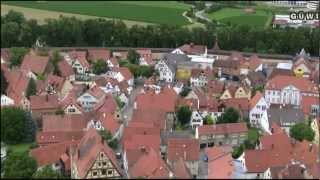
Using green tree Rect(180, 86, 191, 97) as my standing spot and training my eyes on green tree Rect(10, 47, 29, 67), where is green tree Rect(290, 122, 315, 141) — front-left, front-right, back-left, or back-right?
back-left

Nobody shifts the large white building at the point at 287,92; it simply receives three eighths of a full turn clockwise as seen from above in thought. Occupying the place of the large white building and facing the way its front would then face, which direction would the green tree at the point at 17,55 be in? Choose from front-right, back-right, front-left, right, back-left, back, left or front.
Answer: front-left

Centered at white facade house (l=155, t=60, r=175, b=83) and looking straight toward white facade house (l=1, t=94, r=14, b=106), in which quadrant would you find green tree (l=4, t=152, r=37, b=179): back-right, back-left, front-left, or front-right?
front-left

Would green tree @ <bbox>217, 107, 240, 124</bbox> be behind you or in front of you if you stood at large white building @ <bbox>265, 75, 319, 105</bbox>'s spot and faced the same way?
in front

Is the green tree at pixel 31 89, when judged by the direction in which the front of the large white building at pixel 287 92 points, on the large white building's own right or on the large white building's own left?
on the large white building's own right

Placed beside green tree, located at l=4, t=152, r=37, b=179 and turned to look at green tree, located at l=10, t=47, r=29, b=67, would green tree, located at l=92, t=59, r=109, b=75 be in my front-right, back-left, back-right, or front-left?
front-right

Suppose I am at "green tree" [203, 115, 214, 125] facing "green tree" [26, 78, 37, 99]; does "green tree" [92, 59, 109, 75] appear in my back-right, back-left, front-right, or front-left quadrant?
front-right

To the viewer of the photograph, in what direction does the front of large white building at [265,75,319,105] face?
facing the viewer

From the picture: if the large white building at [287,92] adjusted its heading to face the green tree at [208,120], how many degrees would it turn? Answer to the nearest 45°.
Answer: approximately 45° to its right

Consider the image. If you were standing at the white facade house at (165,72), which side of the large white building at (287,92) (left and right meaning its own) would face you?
right

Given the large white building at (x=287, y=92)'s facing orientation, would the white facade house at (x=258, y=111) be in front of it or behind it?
in front

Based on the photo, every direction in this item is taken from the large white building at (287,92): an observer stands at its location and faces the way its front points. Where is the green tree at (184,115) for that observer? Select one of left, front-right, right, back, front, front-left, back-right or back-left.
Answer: front-right

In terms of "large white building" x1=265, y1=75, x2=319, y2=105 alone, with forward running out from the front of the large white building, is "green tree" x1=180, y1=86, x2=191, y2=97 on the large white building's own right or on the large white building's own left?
on the large white building's own right

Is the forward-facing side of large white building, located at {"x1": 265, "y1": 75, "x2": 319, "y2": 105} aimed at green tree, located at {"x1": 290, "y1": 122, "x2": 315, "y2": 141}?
yes
